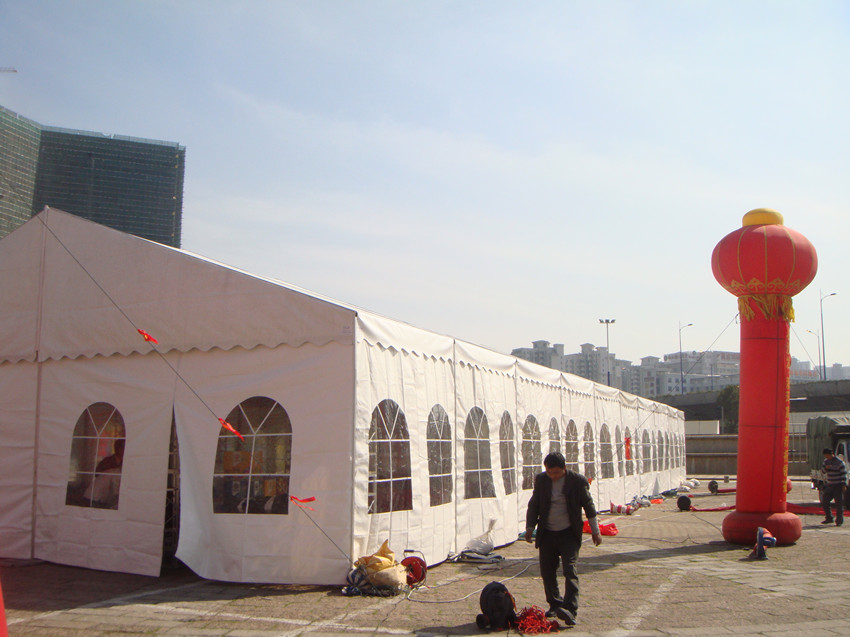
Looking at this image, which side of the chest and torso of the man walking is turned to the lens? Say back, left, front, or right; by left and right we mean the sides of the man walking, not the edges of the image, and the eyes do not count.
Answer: front

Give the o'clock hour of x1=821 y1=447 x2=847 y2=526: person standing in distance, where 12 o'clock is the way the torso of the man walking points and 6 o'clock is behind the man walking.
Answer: The person standing in distance is roughly at 7 o'clock from the man walking.

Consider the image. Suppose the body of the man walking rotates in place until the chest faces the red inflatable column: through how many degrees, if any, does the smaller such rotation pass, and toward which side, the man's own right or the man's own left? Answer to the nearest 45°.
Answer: approximately 135° to the man's own left

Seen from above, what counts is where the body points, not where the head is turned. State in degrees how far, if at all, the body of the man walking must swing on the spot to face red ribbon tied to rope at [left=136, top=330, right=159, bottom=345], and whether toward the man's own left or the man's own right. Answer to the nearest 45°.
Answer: approximately 90° to the man's own right

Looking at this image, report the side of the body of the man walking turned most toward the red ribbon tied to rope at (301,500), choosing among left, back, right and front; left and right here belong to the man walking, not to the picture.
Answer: right
